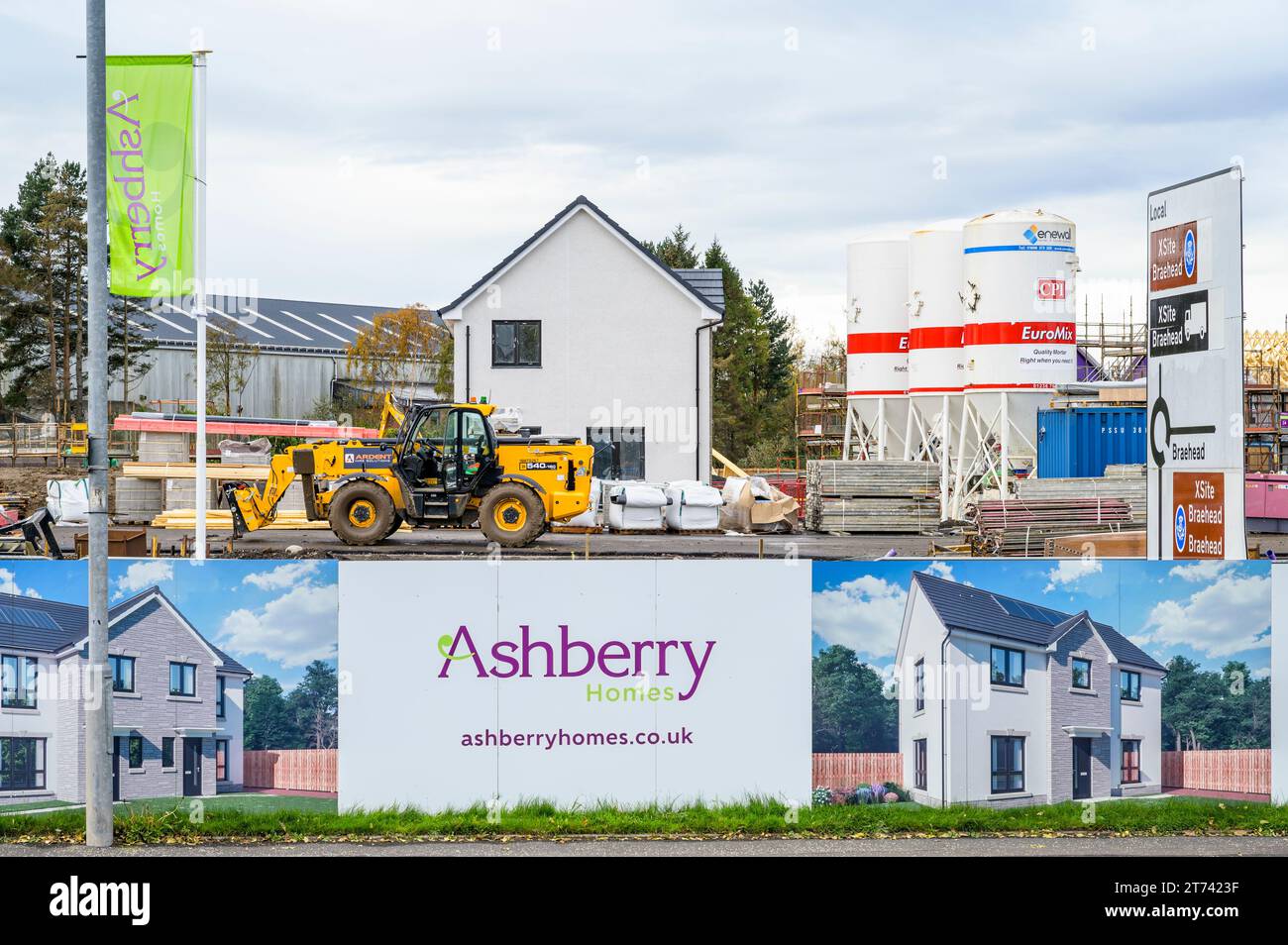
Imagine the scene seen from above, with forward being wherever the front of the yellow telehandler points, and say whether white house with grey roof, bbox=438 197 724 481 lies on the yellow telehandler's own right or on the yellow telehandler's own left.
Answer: on the yellow telehandler's own right

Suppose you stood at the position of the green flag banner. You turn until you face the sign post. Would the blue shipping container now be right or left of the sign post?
left

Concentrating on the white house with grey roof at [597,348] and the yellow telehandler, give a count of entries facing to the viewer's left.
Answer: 1

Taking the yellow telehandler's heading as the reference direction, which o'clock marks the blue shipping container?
The blue shipping container is roughly at 5 o'clock from the yellow telehandler.

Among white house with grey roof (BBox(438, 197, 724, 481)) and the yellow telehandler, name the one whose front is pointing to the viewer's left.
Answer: the yellow telehandler

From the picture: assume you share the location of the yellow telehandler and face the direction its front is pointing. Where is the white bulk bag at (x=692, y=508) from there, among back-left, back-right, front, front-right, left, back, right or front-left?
back-right

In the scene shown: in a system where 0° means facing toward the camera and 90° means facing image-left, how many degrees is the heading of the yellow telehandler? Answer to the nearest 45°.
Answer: approximately 90°
